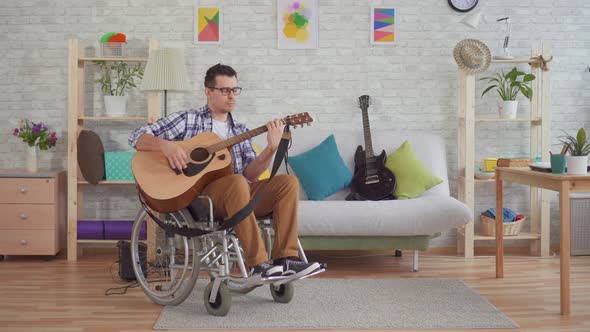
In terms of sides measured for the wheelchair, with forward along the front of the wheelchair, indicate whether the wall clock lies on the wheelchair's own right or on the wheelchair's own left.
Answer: on the wheelchair's own left

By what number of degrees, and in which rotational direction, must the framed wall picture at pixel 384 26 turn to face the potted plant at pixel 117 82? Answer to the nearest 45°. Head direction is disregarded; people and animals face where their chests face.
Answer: approximately 90° to its right

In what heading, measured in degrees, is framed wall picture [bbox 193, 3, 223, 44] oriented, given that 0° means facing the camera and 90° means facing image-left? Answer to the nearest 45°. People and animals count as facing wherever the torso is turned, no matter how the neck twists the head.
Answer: approximately 0°

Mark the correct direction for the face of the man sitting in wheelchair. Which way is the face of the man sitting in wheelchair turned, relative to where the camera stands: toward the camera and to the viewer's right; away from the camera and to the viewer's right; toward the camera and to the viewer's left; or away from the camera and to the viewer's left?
toward the camera and to the viewer's right

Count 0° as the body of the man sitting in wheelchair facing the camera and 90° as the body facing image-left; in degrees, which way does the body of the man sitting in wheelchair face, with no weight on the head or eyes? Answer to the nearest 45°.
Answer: approximately 315°

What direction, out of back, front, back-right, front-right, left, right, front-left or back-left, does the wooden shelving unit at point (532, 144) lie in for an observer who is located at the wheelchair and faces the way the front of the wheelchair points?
left

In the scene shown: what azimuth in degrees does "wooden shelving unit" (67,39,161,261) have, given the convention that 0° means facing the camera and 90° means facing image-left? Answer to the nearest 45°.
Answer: approximately 0°

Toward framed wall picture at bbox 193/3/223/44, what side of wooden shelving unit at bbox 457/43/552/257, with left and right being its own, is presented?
right

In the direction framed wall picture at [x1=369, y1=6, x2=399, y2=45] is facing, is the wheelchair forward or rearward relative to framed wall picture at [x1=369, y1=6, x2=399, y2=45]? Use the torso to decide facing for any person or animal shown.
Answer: forward

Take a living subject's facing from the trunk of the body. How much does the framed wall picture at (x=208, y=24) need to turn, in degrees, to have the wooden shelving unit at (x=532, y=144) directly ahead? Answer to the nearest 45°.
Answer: approximately 90° to its left

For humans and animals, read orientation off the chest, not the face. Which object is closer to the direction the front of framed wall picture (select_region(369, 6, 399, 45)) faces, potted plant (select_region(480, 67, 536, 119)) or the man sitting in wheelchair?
the man sitting in wheelchair

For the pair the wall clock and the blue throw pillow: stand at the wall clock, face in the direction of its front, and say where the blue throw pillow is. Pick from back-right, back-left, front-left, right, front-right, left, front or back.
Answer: front-right

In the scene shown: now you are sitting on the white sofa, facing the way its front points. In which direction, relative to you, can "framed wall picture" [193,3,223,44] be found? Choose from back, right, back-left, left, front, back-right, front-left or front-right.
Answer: back-right
